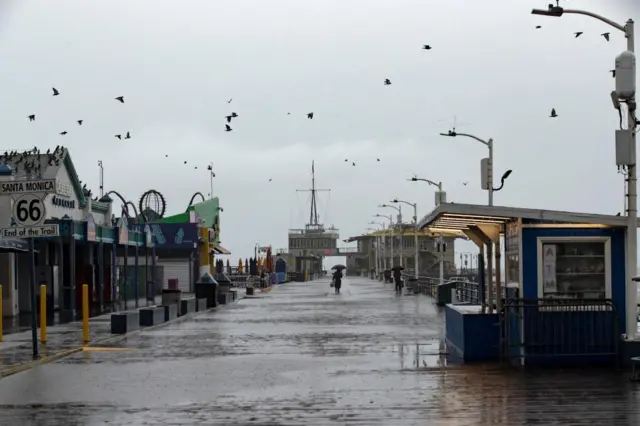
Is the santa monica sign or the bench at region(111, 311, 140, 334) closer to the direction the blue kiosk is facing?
the santa monica sign

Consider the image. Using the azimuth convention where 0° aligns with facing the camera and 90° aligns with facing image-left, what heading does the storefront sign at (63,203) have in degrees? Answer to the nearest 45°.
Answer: approximately 315°
